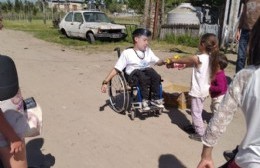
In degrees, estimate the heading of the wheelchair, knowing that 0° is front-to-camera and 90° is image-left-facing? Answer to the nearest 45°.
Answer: approximately 315°

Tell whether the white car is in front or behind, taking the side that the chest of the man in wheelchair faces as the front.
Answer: behind

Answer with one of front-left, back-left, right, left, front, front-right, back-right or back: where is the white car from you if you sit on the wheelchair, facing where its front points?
back-left

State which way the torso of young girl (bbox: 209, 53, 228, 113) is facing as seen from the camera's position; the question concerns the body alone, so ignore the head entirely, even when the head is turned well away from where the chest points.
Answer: to the viewer's left

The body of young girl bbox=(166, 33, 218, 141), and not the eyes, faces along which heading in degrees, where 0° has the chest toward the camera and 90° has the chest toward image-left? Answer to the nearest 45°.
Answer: approximately 90°

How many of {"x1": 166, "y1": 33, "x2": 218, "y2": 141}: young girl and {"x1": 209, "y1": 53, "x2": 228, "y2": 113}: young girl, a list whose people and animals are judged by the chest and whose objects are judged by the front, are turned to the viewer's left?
2

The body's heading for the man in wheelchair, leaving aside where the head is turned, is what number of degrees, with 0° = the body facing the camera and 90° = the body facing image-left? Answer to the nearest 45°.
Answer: approximately 315°

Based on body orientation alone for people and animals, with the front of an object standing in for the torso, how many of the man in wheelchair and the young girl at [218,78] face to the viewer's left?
1

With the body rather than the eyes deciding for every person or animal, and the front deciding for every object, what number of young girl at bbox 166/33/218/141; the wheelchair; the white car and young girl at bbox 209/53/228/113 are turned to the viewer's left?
2

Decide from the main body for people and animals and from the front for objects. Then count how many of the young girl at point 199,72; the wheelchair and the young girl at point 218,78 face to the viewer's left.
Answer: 2

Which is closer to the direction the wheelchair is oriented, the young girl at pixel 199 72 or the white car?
the young girl
